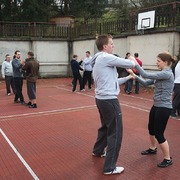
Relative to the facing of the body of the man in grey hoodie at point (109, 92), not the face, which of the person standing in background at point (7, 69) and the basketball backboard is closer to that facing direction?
the basketball backboard

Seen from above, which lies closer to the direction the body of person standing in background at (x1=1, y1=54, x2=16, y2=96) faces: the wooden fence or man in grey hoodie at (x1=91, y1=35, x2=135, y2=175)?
the man in grey hoodie

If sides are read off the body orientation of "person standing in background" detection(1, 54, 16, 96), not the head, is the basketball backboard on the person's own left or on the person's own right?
on the person's own left

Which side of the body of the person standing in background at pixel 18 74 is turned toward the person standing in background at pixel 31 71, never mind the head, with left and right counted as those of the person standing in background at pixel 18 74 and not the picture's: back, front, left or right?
front

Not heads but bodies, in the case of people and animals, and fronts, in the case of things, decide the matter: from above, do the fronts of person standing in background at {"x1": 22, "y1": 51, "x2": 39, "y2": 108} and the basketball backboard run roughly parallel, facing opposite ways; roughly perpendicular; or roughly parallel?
roughly perpendicular

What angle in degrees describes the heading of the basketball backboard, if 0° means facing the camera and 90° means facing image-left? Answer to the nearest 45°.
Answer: approximately 45°

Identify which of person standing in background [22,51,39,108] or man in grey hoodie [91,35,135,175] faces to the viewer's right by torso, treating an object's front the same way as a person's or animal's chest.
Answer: the man in grey hoodie

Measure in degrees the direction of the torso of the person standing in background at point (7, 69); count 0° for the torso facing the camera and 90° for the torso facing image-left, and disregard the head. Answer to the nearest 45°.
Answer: approximately 315°

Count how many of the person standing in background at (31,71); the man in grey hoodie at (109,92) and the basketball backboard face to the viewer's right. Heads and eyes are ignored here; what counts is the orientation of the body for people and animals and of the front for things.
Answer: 1

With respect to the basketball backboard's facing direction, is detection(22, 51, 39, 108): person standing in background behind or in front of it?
in front

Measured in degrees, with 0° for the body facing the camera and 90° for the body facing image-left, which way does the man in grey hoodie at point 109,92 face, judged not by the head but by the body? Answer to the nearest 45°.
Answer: approximately 270°

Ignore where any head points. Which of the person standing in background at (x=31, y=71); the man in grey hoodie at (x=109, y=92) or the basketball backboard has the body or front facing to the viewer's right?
the man in grey hoodie

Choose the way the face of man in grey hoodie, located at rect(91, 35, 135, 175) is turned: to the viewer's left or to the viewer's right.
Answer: to the viewer's right
